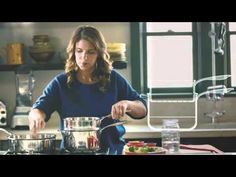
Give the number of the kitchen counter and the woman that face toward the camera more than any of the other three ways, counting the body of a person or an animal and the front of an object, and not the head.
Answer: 2

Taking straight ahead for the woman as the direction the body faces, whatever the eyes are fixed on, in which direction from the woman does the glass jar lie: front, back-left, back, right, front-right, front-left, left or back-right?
left

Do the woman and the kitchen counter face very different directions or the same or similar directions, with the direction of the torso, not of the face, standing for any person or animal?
same or similar directions

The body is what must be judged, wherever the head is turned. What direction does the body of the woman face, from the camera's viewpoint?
toward the camera

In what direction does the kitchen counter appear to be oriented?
toward the camera
